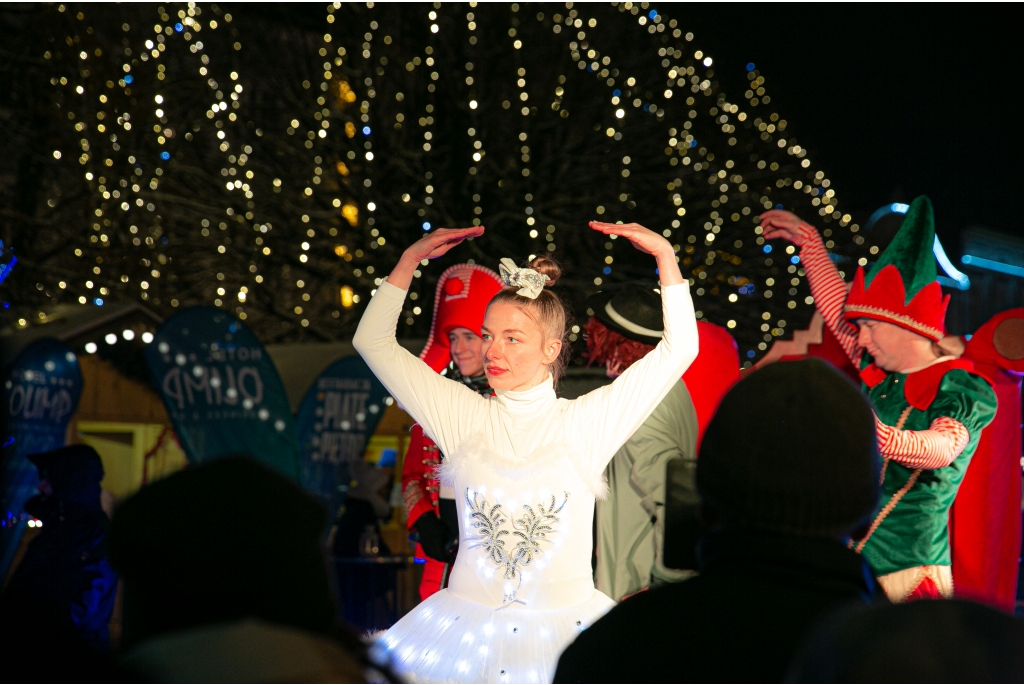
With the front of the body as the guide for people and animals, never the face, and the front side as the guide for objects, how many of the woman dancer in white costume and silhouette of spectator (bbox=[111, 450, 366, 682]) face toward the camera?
1

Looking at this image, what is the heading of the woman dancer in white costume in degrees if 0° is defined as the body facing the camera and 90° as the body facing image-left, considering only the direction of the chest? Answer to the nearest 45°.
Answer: approximately 0°

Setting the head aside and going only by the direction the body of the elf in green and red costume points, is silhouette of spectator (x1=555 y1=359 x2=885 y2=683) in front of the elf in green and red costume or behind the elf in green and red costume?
in front

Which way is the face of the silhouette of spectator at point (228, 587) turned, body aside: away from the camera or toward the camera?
away from the camera

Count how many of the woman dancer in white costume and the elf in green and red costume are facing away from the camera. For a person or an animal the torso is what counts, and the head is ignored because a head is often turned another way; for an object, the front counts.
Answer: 0

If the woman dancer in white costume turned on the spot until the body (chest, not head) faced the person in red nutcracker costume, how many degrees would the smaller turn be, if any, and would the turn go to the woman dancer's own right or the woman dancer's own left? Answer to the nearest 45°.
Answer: approximately 180°

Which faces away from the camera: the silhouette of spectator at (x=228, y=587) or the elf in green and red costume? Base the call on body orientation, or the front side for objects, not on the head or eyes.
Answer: the silhouette of spectator

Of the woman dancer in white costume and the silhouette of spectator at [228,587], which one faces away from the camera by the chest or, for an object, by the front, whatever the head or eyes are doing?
the silhouette of spectator

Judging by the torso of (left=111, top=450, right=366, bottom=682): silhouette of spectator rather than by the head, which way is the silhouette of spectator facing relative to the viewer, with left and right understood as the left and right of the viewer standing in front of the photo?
facing away from the viewer

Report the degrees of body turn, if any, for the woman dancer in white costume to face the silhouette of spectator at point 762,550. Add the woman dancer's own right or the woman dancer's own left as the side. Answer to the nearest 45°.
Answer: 0° — they already face them

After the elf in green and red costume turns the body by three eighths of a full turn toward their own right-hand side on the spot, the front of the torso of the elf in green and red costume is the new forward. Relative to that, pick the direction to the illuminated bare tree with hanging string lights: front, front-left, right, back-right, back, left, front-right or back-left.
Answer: front-left

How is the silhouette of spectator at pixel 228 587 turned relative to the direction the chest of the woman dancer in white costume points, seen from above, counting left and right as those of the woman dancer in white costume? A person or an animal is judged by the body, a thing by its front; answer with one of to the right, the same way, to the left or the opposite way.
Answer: the opposite way

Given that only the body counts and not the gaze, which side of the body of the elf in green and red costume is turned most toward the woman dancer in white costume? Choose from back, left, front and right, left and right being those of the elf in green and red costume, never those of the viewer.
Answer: front

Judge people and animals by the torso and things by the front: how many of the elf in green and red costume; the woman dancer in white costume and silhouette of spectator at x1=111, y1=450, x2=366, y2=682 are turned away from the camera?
1
